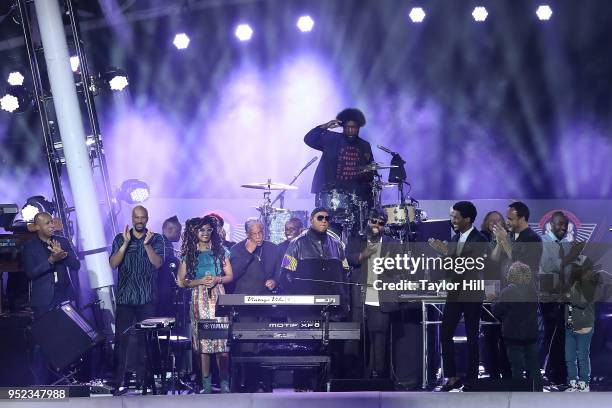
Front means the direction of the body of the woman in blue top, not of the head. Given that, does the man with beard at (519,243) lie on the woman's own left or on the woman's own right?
on the woman's own left

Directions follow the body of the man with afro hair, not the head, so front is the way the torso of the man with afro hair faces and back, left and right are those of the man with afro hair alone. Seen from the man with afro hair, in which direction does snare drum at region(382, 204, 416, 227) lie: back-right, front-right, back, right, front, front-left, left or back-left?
front-left

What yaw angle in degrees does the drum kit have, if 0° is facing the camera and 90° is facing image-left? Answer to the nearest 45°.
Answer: approximately 0°

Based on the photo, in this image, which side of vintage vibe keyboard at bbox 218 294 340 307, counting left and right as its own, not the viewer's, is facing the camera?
back

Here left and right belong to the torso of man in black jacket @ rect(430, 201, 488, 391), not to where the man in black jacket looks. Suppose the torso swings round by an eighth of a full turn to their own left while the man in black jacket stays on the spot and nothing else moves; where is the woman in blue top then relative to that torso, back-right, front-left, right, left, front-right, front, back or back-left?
right

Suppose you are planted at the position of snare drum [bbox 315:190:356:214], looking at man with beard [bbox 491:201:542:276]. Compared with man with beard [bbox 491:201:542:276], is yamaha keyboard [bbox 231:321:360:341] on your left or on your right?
right

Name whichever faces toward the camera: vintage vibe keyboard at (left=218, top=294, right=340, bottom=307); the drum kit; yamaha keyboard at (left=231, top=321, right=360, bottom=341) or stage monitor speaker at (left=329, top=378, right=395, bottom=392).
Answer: the drum kit

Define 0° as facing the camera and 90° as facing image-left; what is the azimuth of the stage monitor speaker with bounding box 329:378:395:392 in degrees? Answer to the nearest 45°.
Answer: approximately 180°

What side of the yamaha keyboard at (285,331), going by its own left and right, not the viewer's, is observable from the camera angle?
back

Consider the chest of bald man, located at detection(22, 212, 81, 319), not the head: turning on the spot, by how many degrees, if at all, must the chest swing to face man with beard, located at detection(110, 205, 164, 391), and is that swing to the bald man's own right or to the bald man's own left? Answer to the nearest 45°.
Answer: approximately 45° to the bald man's own left

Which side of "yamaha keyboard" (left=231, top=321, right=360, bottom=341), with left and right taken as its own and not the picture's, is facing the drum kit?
front

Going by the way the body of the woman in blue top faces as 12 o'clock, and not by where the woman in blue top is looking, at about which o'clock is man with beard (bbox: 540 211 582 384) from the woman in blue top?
The man with beard is roughly at 9 o'clock from the woman in blue top.
